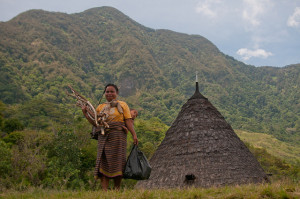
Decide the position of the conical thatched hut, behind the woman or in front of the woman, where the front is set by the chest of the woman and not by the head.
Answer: behind

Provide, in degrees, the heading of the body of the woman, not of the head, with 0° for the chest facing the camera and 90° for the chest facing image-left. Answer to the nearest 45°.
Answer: approximately 0°
